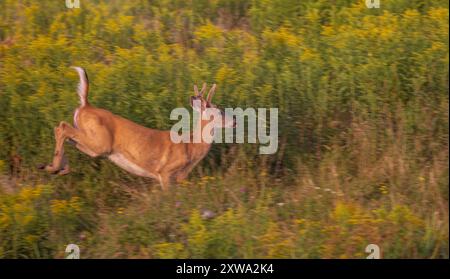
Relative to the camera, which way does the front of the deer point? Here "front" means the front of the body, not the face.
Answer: to the viewer's right
